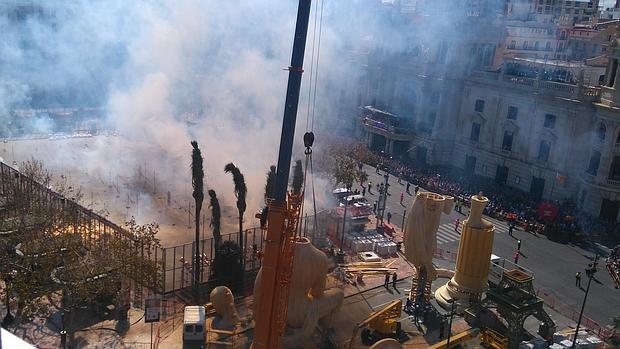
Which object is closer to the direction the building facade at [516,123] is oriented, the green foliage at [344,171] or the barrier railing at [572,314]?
the green foliage

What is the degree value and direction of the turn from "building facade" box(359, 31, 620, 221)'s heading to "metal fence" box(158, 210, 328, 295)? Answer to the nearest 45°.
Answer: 0° — it already faces it

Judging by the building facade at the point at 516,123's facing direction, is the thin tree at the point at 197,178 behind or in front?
in front

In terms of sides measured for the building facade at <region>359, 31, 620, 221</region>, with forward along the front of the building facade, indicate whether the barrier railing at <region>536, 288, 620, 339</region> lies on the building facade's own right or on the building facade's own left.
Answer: on the building facade's own left

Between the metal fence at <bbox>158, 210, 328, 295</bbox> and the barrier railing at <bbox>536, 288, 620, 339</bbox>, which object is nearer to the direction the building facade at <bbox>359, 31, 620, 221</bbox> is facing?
the metal fence

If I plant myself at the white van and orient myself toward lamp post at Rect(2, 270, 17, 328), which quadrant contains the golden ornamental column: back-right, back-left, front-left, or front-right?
back-right

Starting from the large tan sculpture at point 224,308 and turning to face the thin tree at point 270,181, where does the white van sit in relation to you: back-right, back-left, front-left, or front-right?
back-left

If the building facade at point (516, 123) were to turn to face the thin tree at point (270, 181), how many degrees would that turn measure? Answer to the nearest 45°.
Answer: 0° — it already faces it

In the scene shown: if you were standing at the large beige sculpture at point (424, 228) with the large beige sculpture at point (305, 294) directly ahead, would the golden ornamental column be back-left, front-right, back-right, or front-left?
back-left

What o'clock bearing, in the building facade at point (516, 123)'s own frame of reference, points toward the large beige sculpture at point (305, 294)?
The large beige sculpture is roughly at 11 o'clock from the building facade.

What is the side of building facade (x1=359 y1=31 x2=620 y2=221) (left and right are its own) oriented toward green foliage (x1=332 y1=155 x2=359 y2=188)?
front

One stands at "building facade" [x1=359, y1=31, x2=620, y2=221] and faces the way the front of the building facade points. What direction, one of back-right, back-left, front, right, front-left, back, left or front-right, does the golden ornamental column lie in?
front-left

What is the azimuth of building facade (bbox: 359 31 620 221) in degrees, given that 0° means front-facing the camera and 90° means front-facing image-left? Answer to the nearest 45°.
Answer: approximately 45°

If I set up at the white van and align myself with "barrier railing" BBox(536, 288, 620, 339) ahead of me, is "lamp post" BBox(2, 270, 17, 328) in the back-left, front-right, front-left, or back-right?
back-left

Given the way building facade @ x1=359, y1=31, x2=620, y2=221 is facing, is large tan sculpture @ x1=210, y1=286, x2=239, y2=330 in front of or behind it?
in front
